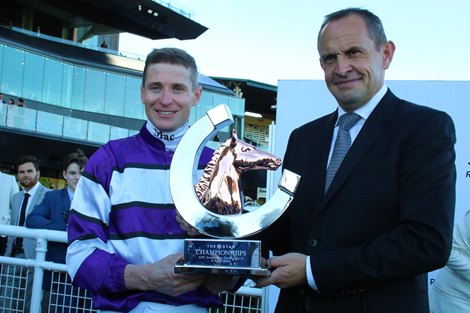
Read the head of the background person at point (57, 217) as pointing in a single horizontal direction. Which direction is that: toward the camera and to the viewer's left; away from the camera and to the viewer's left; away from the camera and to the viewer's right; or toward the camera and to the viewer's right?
toward the camera and to the viewer's right

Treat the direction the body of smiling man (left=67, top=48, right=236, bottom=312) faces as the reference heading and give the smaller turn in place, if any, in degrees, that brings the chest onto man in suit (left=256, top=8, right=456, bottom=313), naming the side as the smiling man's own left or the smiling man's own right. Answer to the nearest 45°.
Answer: approximately 45° to the smiling man's own left

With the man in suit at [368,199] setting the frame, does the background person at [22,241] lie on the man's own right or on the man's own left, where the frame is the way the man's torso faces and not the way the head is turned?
on the man's own right

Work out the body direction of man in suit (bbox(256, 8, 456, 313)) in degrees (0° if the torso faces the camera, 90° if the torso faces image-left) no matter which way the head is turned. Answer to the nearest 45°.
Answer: approximately 45°

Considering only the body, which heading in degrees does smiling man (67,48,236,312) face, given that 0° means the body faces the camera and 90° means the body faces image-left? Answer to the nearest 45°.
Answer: approximately 315°

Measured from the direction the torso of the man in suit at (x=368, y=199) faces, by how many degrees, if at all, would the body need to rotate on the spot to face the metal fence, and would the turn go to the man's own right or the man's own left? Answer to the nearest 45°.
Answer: approximately 90° to the man's own right

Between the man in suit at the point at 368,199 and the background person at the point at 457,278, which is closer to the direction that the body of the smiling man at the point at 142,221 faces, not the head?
the man in suit

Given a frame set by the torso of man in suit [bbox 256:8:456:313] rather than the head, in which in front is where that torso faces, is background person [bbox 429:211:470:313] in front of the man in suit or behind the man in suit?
behind

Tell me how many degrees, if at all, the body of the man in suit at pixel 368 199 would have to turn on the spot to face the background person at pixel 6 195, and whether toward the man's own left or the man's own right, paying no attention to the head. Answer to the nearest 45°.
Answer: approximately 90° to the man's own right

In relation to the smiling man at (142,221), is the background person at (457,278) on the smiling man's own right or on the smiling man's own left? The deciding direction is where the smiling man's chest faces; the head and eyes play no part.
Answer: on the smiling man's own left
